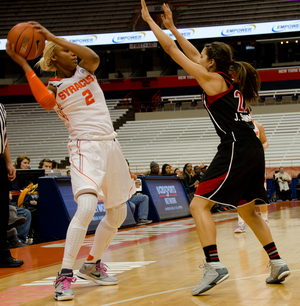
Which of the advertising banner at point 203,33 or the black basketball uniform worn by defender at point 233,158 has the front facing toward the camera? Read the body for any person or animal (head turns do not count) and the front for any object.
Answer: the advertising banner

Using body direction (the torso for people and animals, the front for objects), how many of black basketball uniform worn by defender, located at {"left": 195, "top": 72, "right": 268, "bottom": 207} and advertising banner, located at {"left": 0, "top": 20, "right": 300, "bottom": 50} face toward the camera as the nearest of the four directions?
1

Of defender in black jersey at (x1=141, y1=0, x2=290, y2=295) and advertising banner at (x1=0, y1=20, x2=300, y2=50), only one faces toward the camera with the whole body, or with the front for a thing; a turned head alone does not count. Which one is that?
the advertising banner

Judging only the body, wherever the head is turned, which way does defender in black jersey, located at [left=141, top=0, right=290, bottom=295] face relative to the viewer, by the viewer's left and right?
facing away from the viewer and to the left of the viewer

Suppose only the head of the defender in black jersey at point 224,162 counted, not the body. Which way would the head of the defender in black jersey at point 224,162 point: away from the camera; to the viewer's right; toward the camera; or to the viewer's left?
to the viewer's left

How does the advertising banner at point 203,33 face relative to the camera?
toward the camera

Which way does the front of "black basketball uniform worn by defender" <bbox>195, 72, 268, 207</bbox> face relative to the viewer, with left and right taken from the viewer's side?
facing away from the viewer and to the left of the viewer

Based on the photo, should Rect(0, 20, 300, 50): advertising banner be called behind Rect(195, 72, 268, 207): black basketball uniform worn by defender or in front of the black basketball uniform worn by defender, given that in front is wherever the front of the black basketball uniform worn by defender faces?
in front

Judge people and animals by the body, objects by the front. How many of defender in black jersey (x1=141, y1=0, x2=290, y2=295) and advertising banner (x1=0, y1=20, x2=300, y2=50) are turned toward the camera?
1

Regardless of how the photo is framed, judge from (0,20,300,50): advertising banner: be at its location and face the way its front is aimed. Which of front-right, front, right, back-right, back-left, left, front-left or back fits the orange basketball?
front

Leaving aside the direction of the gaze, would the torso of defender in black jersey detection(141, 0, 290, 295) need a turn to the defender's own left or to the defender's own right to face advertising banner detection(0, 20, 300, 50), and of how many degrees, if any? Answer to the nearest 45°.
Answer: approximately 45° to the defender's own right
